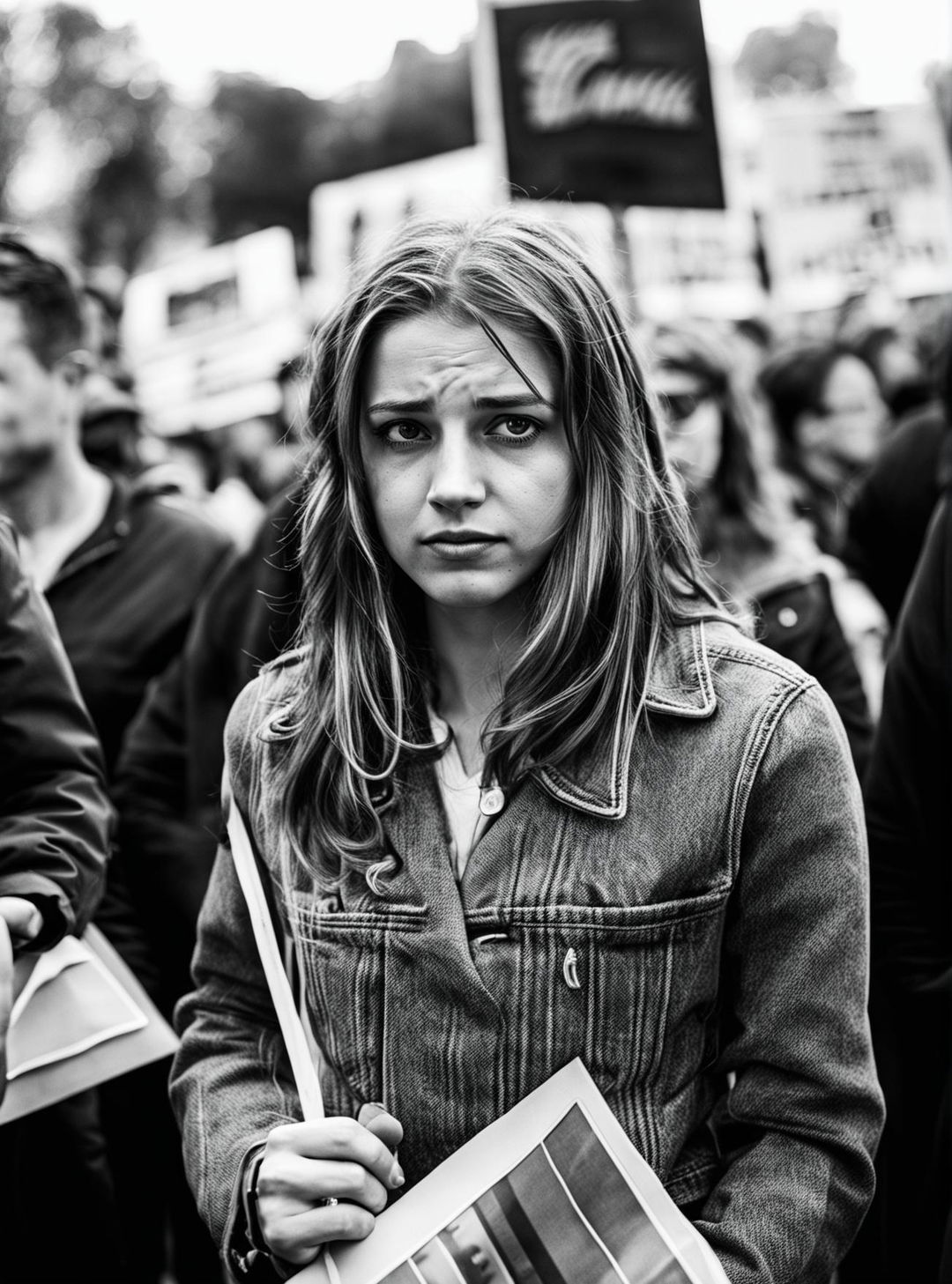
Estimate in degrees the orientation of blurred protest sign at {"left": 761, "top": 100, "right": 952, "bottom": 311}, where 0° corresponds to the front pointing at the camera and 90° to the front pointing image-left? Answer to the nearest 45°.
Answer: approximately 0°

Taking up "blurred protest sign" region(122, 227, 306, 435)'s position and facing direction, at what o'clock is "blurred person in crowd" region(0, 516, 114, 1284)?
The blurred person in crowd is roughly at 12 o'clock from the blurred protest sign.

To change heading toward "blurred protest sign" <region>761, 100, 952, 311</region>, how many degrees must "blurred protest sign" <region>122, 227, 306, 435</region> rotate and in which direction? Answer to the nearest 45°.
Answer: approximately 90° to its left

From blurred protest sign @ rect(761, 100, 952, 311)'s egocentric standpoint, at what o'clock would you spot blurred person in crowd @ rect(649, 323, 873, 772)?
The blurred person in crowd is roughly at 12 o'clock from the blurred protest sign.

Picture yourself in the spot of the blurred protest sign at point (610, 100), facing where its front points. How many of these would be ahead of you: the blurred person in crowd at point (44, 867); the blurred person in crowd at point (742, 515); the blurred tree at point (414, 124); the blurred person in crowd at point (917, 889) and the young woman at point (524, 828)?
4

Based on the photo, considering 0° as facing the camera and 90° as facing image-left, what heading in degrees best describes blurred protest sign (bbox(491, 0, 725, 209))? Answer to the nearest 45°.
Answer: approximately 0°

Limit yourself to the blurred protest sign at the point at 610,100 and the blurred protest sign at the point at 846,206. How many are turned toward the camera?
2

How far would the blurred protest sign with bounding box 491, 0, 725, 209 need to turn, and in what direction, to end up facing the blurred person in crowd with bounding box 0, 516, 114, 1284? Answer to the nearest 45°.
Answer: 0° — it already faces them

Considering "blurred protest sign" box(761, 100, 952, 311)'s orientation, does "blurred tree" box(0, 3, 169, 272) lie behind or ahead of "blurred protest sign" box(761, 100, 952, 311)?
behind

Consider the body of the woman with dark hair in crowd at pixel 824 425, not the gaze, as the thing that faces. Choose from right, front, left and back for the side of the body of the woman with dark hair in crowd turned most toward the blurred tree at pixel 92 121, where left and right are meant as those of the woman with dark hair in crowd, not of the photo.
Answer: back
